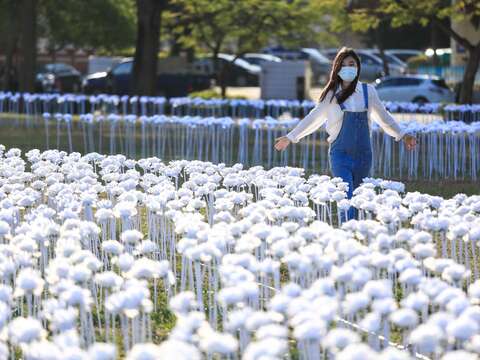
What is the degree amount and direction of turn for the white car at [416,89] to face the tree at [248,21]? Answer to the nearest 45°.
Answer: approximately 45° to its left

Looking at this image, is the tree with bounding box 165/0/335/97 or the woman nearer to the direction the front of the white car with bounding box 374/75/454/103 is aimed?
the tree

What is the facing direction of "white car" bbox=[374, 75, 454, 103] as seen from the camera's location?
facing away from the viewer and to the left of the viewer

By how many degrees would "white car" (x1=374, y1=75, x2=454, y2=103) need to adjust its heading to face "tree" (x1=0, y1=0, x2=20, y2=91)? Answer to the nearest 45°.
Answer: approximately 45° to its left

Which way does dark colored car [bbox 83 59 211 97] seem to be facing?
to the viewer's left
